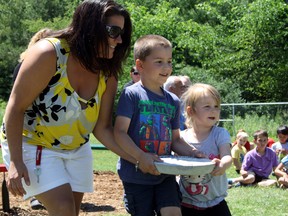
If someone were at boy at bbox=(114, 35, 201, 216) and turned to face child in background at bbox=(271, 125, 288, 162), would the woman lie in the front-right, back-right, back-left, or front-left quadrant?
back-left

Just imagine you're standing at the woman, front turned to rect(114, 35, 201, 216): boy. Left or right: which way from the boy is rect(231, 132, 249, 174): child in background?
left

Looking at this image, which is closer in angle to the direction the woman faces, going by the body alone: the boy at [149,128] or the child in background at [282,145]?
the boy

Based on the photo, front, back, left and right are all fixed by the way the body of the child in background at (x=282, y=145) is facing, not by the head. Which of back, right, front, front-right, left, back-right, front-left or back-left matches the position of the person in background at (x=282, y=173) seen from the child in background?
front

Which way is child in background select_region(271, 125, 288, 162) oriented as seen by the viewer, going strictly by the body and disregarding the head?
toward the camera

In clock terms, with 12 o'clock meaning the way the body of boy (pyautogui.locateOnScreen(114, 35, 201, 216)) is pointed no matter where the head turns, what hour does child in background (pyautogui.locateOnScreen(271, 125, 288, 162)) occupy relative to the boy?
The child in background is roughly at 8 o'clock from the boy.

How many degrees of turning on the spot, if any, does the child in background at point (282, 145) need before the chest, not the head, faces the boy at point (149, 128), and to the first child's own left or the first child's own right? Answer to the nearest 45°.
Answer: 0° — they already face them

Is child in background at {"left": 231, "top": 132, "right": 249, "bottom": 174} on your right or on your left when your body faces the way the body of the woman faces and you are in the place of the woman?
on your left

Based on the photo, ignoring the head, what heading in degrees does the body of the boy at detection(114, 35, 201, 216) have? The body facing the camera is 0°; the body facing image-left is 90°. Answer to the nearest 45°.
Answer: approximately 315°

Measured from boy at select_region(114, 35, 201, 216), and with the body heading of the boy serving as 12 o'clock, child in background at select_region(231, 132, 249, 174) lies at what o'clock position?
The child in background is roughly at 8 o'clock from the boy.

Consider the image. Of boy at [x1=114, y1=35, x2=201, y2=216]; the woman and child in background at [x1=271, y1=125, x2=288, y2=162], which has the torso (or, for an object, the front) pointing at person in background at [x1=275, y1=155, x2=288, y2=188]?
the child in background

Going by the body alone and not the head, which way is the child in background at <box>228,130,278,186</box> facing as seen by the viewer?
toward the camera

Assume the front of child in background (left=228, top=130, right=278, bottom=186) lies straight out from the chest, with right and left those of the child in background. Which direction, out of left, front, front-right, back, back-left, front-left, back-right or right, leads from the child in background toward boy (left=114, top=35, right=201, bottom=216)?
front
